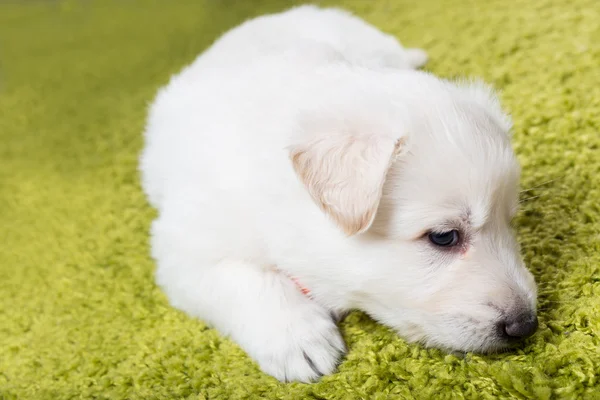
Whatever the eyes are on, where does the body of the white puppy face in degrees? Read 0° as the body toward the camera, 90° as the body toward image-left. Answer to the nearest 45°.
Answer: approximately 315°
